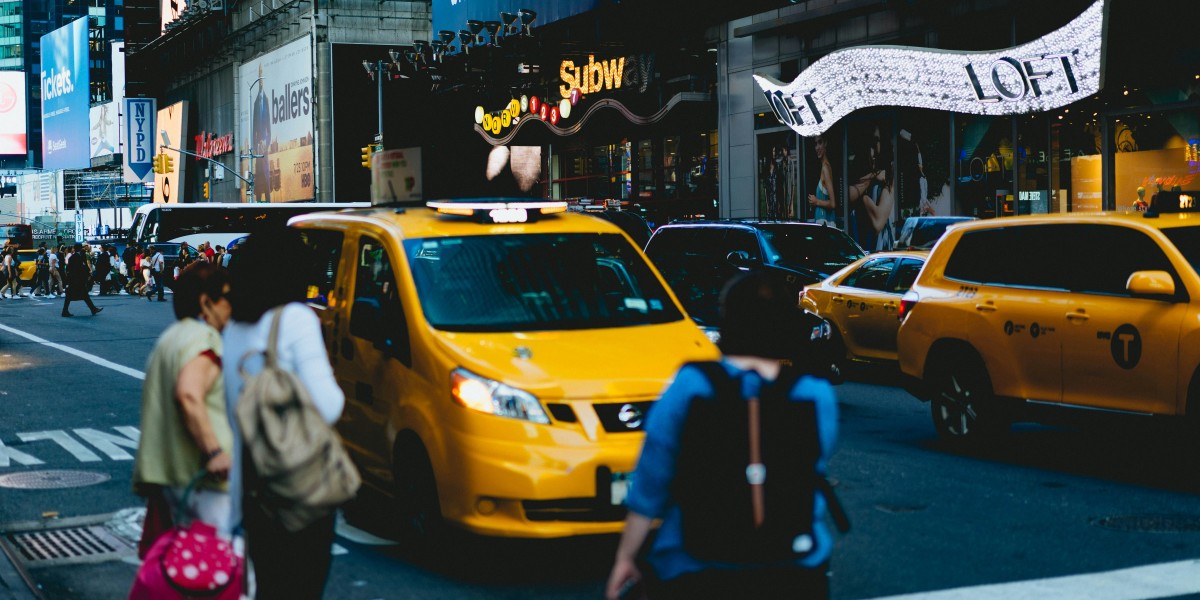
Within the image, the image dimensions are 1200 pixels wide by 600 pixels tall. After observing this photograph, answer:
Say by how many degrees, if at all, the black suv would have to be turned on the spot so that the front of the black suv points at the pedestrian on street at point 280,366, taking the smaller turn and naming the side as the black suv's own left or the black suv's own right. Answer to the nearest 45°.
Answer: approximately 45° to the black suv's own right

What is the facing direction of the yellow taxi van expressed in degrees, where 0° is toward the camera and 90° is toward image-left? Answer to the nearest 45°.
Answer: approximately 315°

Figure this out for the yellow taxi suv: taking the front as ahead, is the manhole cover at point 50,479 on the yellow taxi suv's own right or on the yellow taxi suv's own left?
on the yellow taxi suv's own right

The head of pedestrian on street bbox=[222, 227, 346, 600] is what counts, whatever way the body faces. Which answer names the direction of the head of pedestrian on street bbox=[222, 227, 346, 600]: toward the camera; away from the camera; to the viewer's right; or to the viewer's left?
away from the camera

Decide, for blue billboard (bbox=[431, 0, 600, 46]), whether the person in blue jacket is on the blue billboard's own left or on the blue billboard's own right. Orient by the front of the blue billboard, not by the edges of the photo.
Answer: on the blue billboard's own left

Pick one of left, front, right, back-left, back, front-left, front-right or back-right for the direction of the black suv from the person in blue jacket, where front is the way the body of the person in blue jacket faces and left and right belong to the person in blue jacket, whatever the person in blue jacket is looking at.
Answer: front

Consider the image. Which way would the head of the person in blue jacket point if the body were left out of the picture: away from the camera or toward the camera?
away from the camera

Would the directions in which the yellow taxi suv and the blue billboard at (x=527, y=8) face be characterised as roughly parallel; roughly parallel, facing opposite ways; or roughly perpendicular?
roughly perpendicular

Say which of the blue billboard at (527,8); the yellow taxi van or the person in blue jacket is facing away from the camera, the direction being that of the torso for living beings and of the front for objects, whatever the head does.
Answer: the person in blue jacket

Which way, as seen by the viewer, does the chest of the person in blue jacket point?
away from the camera
